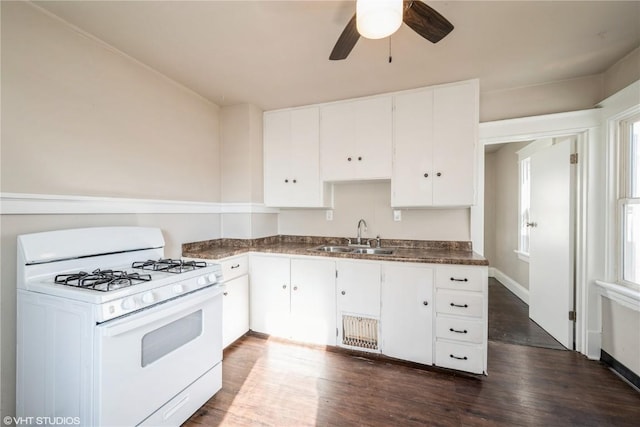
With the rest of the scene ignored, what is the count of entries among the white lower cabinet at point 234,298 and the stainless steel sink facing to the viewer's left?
0

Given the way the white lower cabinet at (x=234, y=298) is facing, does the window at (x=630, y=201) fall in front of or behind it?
in front

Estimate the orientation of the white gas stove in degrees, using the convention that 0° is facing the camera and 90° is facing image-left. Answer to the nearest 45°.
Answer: approximately 315°

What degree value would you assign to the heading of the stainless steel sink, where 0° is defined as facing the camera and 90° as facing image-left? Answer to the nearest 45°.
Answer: approximately 0°

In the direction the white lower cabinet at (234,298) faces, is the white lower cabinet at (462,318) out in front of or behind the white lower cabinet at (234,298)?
in front
